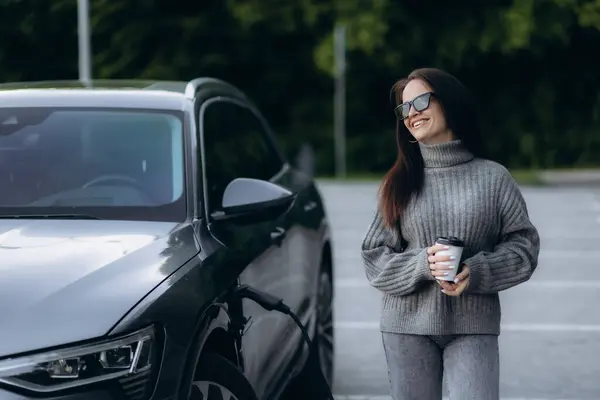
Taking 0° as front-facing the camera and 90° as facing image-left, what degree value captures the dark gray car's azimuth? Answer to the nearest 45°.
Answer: approximately 45°

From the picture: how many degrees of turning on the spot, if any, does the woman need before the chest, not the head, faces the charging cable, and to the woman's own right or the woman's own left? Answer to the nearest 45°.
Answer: approximately 135° to the woman's own right

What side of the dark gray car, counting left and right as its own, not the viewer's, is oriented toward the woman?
left

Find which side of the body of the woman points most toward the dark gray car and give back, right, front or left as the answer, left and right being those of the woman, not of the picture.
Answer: right
